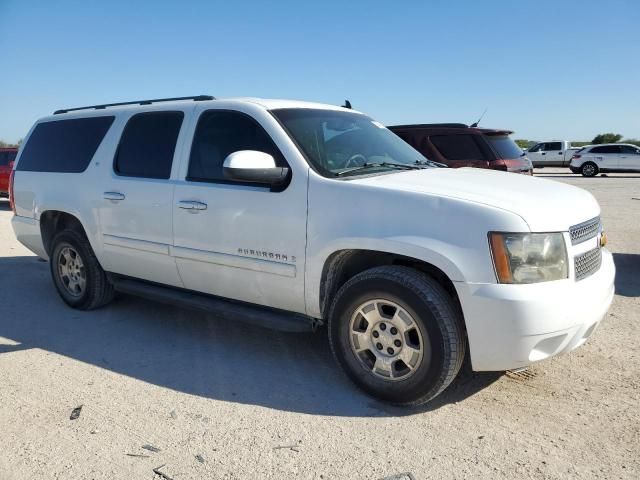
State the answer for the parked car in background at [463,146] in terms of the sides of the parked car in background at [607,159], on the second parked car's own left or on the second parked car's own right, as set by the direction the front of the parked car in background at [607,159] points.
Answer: on the second parked car's own right

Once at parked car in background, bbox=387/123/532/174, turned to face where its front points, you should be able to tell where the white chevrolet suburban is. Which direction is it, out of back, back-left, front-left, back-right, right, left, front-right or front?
back-left

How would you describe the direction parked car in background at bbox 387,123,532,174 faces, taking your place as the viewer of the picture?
facing away from the viewer and to the left of the viewer

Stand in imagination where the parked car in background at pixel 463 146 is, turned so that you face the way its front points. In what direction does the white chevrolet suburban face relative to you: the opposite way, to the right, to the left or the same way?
the opposite way

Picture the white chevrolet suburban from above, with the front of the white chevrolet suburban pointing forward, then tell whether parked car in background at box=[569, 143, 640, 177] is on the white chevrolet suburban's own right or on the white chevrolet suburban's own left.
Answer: on the white chevrolet suburban's own left

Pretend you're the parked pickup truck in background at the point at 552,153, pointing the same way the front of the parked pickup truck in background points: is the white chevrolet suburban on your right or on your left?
on your left

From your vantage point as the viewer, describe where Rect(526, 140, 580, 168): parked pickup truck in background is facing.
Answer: facing to the left of the viewer
